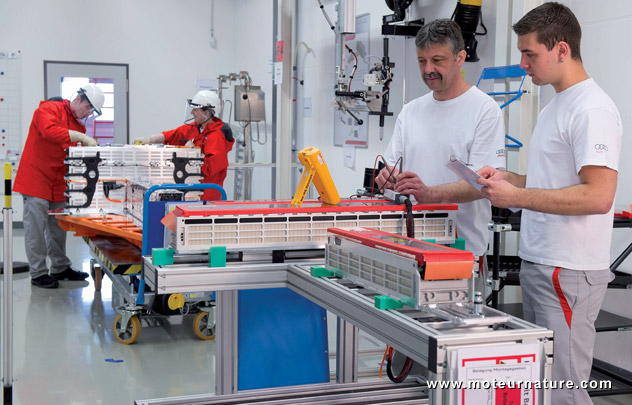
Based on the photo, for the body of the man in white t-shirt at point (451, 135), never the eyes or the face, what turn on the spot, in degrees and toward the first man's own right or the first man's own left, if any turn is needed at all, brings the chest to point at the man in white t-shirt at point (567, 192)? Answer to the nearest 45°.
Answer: approximately 90° to the first man's own left

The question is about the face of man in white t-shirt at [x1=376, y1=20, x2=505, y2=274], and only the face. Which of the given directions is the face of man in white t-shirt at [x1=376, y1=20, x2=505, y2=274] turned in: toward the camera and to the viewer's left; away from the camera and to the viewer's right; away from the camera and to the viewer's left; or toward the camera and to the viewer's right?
toward the camera and to the viewer's left

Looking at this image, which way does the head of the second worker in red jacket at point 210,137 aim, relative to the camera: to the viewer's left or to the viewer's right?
to the viewer's left

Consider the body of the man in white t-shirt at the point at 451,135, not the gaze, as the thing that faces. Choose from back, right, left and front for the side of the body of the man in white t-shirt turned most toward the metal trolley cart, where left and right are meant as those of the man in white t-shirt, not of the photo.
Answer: right

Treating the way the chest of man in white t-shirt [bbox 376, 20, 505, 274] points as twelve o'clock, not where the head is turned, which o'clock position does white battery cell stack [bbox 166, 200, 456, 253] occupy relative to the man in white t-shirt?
The white battery cell stack is roughly at 12 o'clock from the man in white t-shirt.

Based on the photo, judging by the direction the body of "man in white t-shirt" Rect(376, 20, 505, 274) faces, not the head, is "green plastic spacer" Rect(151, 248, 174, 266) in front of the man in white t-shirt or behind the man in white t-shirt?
in front

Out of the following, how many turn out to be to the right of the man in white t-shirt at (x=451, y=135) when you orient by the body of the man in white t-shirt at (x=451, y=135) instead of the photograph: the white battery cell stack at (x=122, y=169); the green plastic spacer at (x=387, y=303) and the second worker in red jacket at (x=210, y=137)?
2

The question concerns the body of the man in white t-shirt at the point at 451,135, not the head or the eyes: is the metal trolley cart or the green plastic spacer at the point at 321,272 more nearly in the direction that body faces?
the green plastic spacer

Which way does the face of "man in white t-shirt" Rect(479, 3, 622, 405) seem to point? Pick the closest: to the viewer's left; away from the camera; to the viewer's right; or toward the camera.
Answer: to the viewer's left

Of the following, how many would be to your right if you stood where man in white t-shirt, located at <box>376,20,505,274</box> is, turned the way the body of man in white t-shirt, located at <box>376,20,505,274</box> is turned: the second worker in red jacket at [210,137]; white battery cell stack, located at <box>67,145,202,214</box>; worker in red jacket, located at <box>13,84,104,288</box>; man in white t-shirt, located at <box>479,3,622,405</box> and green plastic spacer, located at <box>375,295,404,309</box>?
3

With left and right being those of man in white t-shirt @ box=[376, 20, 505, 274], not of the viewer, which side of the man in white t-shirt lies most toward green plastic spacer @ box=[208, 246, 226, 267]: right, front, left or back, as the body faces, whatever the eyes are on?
front

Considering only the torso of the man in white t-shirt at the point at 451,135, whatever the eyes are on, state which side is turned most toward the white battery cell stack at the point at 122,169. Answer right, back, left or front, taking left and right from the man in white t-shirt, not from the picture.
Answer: right
